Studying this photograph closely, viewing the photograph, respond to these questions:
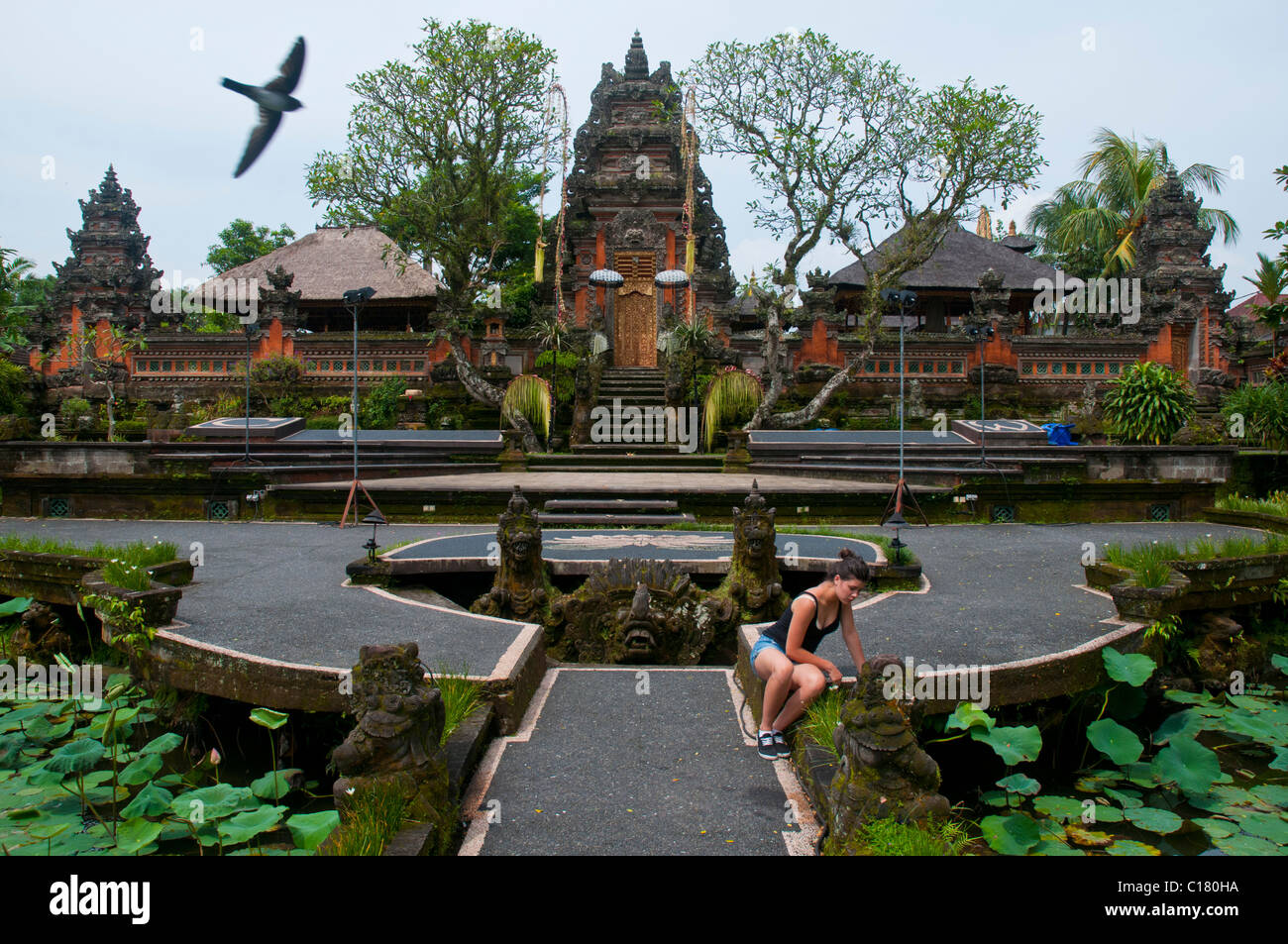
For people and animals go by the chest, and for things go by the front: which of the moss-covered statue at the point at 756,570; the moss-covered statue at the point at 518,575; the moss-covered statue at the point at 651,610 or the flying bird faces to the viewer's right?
the flying bird

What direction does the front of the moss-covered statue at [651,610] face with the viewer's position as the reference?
facing the viewer

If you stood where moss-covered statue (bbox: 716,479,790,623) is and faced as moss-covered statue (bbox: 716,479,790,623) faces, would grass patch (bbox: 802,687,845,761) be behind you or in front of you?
in front

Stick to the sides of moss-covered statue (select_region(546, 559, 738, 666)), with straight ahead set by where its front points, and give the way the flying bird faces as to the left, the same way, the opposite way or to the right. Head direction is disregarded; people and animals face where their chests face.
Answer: to the left

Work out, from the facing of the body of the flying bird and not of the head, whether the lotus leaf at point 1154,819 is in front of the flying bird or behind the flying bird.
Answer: in front

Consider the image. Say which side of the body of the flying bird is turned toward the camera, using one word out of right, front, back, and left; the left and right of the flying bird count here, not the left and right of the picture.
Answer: right

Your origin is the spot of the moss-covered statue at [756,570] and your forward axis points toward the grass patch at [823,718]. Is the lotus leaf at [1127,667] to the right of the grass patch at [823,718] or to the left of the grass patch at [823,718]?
left

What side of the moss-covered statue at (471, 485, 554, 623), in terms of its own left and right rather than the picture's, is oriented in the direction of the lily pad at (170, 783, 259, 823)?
front

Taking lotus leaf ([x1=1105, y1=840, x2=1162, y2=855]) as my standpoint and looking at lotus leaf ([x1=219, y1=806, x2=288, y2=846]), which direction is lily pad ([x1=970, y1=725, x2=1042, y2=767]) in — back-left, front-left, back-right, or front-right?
front-right

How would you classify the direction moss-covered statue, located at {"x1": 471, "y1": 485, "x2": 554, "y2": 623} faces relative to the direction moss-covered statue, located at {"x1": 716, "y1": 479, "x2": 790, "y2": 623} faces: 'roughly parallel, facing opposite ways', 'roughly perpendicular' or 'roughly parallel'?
roughly parallel

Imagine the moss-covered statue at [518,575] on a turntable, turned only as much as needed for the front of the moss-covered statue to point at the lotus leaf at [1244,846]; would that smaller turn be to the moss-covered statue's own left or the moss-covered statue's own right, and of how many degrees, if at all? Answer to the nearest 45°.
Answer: approximately 45° to the moss-covered statue's own left
